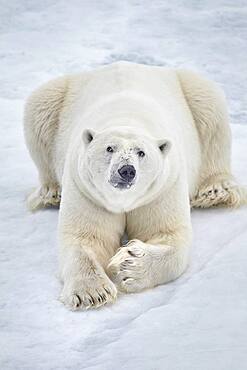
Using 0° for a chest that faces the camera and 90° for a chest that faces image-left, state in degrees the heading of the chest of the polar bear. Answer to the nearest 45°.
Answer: approximately 0°
